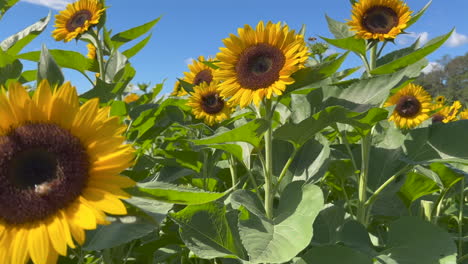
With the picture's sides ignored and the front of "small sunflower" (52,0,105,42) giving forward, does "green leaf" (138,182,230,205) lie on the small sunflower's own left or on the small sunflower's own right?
on the small sunflower's own left

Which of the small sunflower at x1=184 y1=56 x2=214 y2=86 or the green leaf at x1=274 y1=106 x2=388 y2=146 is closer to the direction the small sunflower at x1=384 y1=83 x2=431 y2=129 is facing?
the green leaf

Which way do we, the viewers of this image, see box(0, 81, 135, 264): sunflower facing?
facing the viewer

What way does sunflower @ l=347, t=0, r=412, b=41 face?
toward the camera

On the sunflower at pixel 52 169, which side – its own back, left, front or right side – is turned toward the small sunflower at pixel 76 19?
back

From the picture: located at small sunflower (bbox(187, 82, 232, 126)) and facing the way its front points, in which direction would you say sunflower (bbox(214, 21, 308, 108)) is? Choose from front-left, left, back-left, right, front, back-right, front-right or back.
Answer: front

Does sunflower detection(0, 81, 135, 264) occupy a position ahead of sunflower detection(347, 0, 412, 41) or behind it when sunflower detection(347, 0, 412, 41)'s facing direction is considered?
ahead

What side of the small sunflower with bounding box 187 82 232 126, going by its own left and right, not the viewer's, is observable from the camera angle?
front

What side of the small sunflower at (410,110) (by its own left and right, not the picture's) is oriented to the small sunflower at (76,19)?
right
